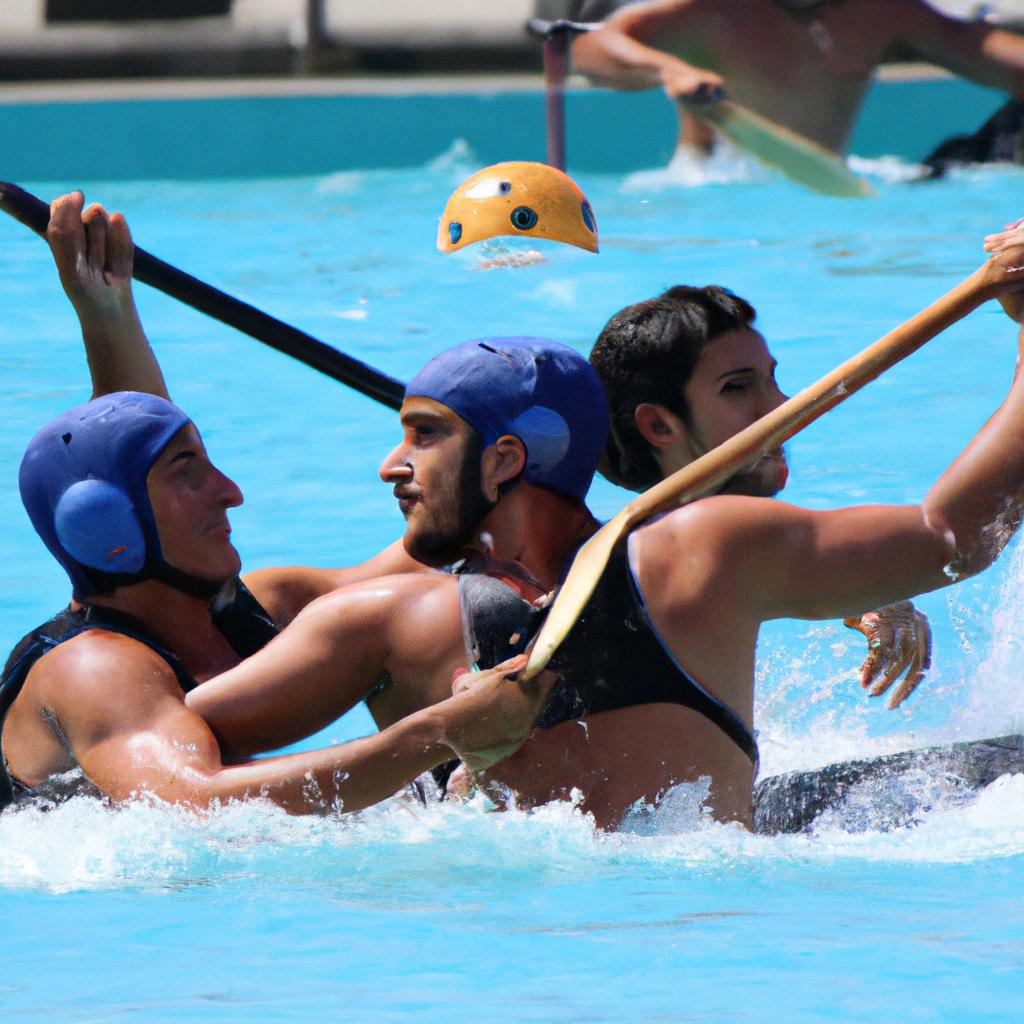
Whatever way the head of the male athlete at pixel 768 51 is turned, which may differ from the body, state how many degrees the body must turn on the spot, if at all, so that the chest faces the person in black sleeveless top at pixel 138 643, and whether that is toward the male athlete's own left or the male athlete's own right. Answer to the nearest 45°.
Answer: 0° — they already face them

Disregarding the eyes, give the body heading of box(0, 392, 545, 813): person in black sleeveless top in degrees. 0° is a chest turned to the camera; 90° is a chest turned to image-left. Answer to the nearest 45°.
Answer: approximately 270°

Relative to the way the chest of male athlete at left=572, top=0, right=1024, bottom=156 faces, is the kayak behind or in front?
in front

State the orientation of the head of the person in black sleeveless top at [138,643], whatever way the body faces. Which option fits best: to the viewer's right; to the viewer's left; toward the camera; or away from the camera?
to the viewer's right

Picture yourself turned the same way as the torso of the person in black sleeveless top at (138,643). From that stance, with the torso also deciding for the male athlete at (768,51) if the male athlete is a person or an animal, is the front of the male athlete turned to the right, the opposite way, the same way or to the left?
to the right

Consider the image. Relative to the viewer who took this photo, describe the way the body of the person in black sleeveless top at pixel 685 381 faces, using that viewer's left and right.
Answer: facing to the right of the viewer

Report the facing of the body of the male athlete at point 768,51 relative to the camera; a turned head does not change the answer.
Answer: toward the camera

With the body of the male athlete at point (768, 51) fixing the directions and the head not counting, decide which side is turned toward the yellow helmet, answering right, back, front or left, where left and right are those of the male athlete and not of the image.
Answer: front

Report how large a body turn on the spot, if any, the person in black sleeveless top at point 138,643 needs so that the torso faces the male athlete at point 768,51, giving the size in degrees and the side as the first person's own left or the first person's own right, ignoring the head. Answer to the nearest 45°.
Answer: approximately 90° to the first person's own left

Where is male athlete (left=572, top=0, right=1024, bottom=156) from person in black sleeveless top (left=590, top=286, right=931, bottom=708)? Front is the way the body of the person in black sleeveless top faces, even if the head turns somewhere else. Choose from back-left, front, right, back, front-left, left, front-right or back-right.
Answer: left
